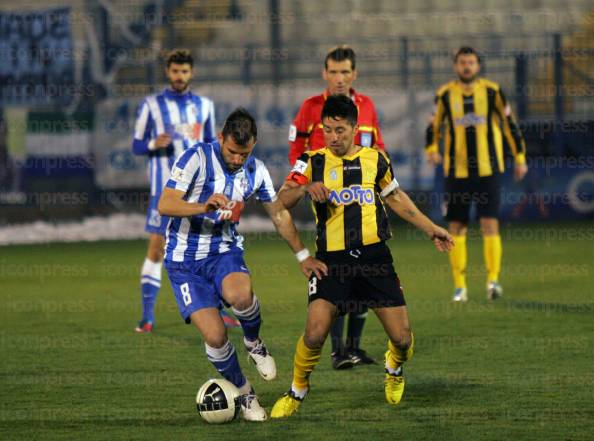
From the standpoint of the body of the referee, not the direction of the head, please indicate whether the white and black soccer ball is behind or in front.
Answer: in front

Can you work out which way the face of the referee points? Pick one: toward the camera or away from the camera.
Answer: toward the camera

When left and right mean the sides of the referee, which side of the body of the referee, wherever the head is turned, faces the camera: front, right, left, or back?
front
